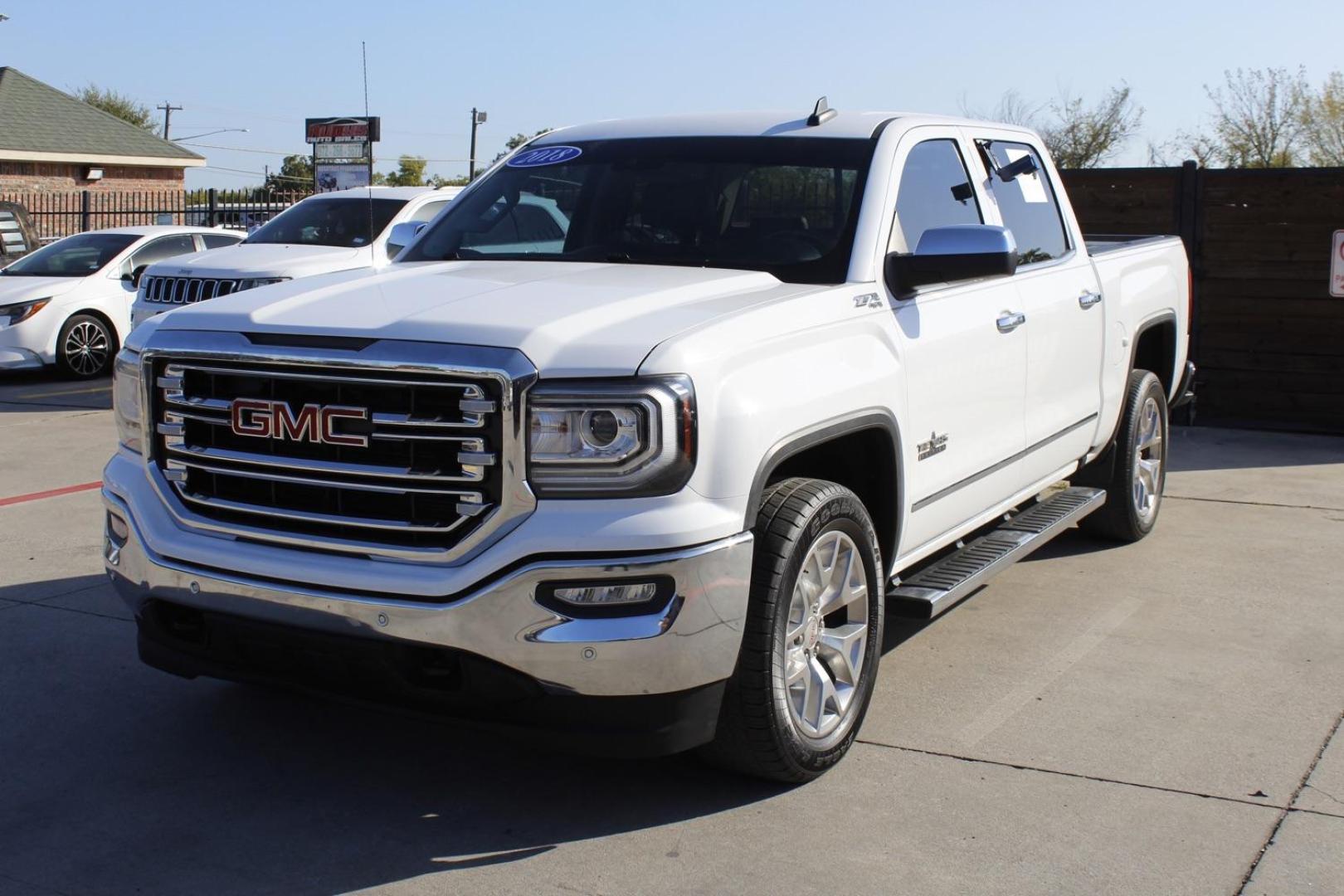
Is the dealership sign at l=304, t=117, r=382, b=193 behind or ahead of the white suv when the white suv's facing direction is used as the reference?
behind

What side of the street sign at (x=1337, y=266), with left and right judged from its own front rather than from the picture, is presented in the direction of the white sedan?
right

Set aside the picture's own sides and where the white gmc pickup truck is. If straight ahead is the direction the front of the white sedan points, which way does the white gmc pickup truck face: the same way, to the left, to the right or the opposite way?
the same way

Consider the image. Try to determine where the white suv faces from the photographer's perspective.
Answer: facing the viewer and to the left of the viewer

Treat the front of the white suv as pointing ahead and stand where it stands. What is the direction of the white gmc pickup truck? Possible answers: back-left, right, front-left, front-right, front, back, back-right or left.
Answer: front-left

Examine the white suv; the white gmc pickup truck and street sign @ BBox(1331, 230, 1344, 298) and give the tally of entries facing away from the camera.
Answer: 0

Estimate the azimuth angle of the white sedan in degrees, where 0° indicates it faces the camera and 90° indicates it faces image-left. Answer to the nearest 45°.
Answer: approximately 45°

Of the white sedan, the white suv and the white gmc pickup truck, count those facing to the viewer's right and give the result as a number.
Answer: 0

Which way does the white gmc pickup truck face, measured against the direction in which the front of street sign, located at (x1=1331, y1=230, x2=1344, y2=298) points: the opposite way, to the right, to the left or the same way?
the same way

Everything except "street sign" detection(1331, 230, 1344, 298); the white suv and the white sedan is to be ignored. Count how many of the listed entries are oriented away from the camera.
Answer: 0

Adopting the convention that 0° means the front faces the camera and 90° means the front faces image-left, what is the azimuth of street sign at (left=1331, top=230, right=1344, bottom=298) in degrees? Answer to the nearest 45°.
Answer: approximately 0°

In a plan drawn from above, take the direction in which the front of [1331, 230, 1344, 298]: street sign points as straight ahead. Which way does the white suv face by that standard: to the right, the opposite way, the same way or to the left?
the same way

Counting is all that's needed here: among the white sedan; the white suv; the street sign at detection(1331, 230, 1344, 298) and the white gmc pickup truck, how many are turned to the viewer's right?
0

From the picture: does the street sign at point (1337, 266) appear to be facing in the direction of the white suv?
no

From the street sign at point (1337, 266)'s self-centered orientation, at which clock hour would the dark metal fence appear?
The dark metal fence is roughly at 4 o'clock from the street sign.

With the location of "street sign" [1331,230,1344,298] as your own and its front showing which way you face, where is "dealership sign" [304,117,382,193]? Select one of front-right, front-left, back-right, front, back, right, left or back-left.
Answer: back-right

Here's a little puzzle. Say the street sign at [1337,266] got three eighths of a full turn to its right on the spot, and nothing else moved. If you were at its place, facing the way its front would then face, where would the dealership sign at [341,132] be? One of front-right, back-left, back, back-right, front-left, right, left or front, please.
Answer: front

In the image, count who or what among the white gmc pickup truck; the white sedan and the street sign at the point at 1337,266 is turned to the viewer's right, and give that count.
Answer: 0

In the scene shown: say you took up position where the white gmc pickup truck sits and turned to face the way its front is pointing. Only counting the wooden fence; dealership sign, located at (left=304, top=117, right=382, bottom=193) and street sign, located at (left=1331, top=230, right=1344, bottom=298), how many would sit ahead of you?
0

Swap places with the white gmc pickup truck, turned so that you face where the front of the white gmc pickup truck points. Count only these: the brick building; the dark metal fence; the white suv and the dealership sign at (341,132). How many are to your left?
0
